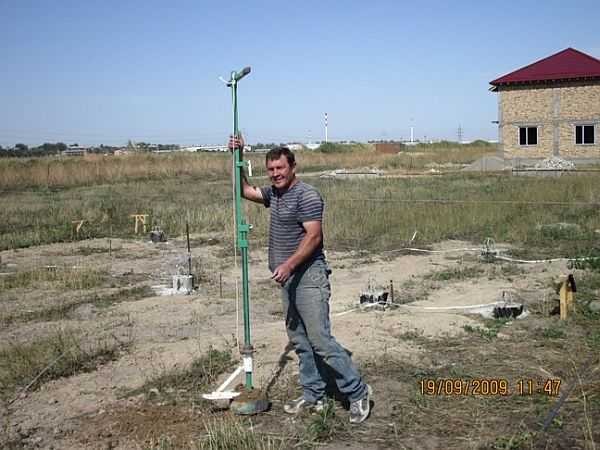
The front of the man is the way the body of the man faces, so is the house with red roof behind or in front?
behind

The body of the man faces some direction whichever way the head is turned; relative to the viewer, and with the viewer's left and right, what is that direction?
facing the viewer and to the left of the viewer

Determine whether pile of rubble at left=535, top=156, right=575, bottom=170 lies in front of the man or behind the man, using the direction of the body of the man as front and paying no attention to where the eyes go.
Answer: behind
